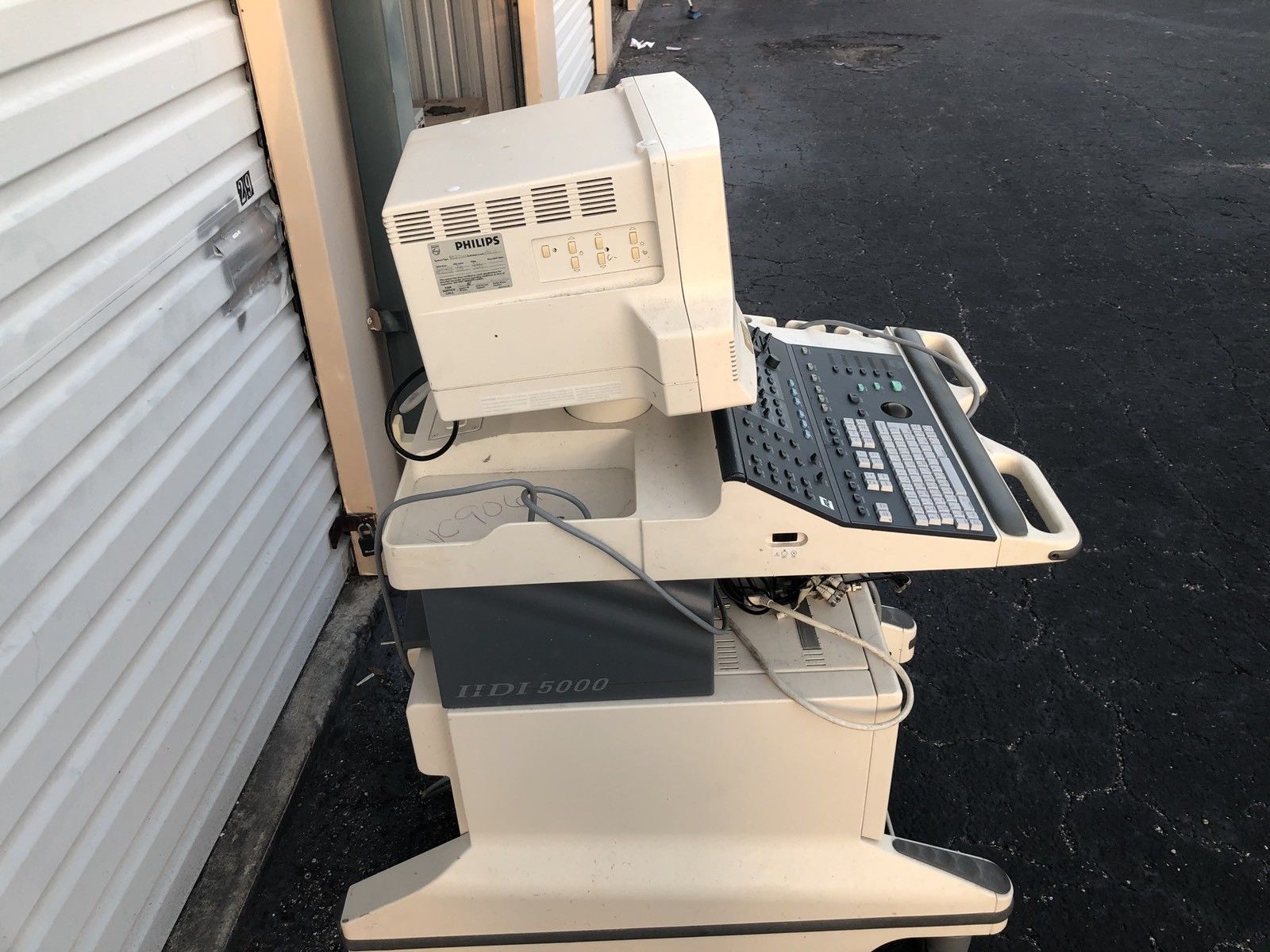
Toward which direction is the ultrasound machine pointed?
to the viewer's right

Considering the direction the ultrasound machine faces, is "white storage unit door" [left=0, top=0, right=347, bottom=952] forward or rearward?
rearward

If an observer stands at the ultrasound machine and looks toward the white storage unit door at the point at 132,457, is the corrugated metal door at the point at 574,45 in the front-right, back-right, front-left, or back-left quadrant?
front-right

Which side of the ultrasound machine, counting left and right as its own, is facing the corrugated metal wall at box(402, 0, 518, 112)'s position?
left

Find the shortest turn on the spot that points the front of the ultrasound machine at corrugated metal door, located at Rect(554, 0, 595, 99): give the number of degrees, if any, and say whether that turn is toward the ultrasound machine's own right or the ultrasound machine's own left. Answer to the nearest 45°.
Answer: approximately 90° to the ultrasound machine's own left
